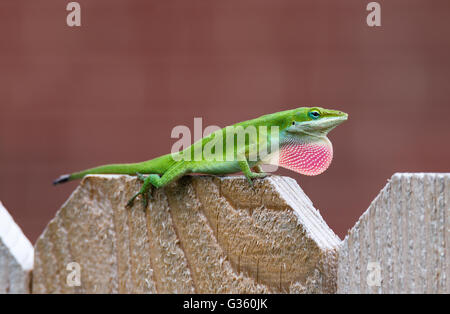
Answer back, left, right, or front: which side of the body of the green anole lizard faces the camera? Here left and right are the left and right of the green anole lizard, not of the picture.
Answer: right
